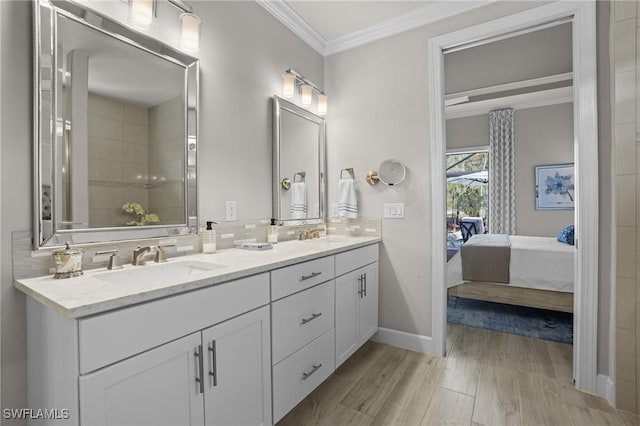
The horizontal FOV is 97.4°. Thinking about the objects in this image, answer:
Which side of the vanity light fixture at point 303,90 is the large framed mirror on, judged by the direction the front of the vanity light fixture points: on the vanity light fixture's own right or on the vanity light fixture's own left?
on the vanity light fixture's own right

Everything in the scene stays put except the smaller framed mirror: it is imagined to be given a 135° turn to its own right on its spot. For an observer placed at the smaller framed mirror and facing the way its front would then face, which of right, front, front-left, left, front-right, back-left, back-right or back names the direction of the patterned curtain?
back-right

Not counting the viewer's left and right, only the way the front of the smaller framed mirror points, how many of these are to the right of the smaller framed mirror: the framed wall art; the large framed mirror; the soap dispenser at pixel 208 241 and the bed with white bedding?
2

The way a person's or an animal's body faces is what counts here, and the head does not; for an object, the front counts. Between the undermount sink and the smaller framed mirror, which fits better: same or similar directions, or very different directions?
same or similar directions

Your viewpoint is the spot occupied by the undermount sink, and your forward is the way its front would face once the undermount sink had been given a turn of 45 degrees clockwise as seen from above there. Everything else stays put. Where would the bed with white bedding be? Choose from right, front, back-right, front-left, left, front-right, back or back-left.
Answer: left

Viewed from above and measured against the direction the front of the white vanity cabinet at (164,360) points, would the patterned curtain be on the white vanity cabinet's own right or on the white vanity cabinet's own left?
on the white vanity cabinet's own left

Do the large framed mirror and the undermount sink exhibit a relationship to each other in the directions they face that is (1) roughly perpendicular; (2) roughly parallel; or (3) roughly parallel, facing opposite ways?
roughly parallel

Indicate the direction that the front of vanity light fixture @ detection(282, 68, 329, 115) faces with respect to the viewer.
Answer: facing the viewer and to the right of the viewer

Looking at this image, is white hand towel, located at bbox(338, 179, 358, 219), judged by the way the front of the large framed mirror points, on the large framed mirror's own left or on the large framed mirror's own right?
on the large framed mirror's own left

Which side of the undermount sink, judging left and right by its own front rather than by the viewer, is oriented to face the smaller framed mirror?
left

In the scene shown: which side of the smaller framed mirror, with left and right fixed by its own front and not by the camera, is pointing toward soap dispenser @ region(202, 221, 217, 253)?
right
